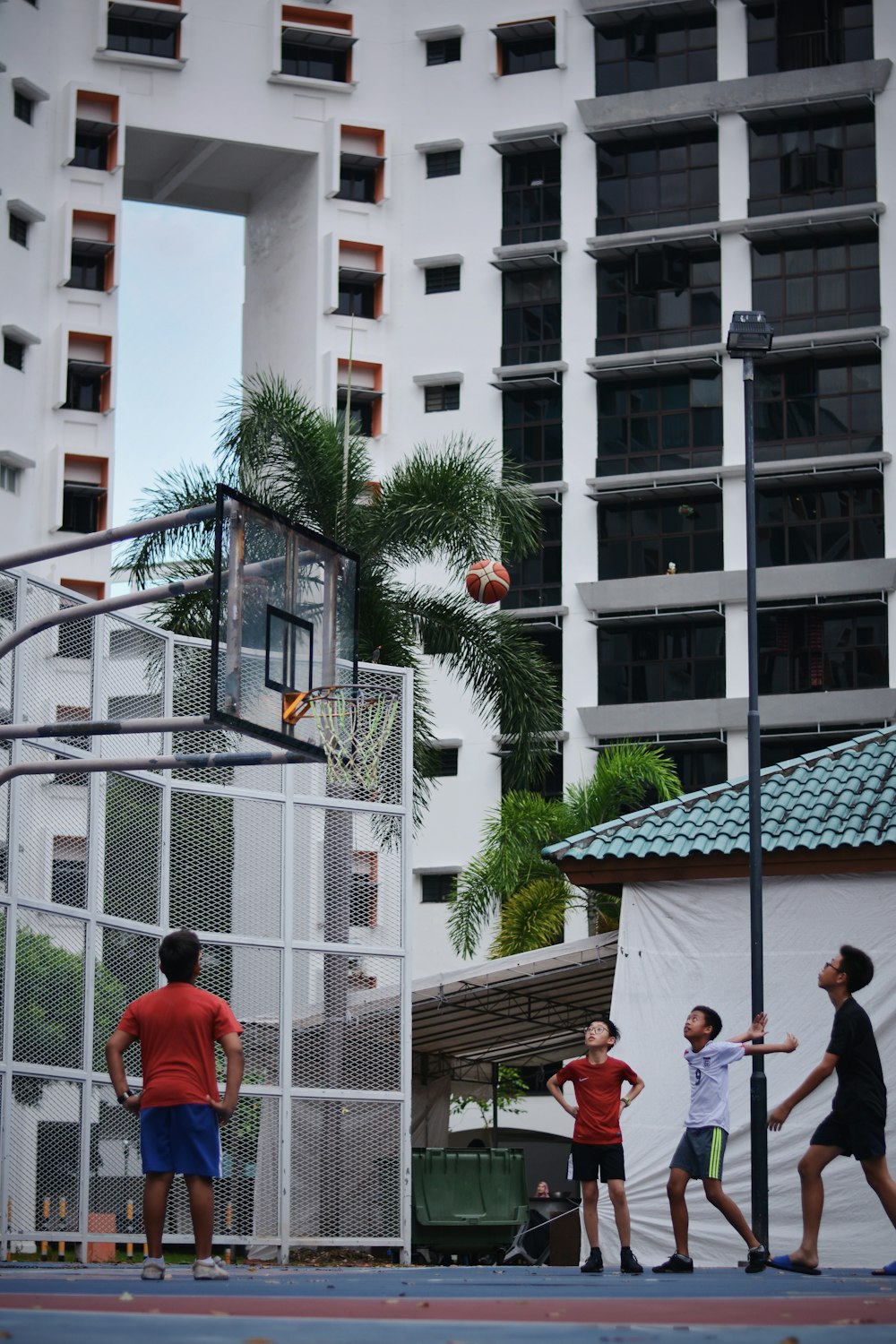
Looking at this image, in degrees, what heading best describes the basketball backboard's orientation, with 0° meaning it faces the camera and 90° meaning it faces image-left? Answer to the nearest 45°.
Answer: approximately 315°

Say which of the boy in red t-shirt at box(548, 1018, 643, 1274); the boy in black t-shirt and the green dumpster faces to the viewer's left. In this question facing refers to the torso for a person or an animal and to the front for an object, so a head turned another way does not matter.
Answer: the boy in black t-shirt

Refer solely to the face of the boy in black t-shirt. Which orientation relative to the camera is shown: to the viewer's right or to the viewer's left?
to the viewer's left

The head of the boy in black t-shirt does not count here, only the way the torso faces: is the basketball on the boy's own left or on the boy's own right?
on the boy's own right

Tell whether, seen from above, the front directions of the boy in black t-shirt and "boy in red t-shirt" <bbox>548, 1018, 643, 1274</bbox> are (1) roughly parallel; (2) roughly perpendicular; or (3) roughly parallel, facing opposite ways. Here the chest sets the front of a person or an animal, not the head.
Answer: roughly perpendicular

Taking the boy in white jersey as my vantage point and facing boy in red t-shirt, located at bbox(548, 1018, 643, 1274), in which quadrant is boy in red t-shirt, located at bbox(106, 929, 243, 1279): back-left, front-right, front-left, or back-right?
front-left

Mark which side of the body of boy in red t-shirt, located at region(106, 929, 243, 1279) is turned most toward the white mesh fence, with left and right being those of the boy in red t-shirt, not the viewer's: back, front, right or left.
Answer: front

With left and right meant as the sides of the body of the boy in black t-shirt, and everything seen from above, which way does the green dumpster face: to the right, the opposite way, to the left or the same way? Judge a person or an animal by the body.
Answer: to the left

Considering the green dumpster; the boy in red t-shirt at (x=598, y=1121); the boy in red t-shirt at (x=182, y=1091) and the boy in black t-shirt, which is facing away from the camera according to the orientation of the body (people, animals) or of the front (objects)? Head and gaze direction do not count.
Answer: the boy in red t-shirt at (x=182, y=1091)

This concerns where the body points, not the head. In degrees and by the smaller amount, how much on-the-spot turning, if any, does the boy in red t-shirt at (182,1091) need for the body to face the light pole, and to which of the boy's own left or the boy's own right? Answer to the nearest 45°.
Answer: approximately 45° to the boy's own right

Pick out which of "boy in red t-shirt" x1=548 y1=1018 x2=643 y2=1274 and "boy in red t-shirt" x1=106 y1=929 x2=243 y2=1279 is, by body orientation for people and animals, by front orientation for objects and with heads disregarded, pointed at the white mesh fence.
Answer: "boy in red t-shirt" x1=106 y1=929 x2=243 y2=1279

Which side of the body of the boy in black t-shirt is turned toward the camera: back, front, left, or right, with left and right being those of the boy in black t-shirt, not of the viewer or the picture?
left

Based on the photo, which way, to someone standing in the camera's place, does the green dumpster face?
facing the viewer

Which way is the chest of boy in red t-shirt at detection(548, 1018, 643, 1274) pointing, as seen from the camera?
toward the camera

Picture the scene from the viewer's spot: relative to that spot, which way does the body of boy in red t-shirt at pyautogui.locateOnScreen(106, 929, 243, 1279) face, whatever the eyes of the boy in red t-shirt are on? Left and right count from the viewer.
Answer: facing away from the viewer
